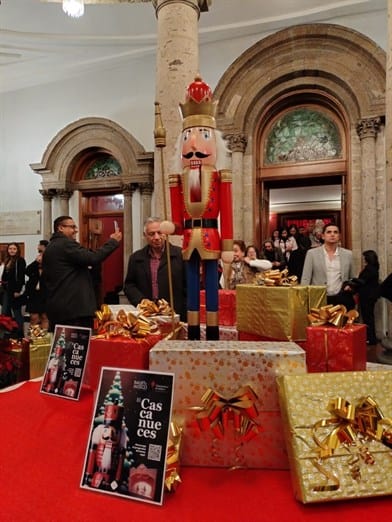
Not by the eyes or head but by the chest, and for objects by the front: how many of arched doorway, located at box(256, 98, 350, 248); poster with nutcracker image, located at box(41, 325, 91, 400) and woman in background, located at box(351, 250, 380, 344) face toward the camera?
2

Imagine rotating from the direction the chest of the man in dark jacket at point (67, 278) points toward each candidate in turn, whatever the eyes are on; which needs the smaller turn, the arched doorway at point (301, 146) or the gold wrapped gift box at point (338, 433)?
the arched doorway

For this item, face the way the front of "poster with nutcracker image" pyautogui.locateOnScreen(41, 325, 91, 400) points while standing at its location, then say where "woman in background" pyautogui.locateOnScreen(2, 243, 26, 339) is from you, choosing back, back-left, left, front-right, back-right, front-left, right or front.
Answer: back

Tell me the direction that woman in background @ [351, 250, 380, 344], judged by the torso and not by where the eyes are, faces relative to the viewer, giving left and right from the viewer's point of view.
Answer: facing to the left of the viewer

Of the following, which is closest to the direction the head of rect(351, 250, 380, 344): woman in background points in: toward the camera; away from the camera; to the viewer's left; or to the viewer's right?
to the viewer's left

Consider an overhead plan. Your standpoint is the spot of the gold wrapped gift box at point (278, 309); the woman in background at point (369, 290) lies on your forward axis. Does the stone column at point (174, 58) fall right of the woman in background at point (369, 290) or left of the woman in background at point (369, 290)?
left

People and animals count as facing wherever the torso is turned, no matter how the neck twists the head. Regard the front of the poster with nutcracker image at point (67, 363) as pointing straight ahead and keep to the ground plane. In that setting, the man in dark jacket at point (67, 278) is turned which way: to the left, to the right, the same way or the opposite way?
to the left

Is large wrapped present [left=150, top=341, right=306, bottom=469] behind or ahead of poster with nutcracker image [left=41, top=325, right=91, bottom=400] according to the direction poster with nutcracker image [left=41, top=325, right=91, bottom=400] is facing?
ahead
